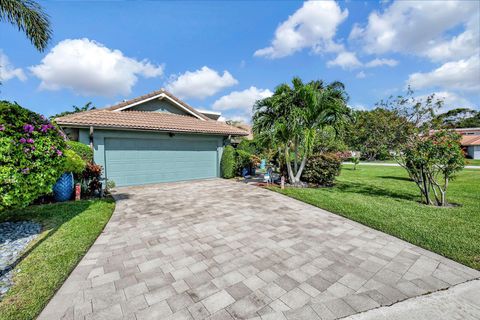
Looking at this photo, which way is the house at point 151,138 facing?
toward the camera

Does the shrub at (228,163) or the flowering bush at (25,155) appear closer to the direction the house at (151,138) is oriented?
the flowering bush

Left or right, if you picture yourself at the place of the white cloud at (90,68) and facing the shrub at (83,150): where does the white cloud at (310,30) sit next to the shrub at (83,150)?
left

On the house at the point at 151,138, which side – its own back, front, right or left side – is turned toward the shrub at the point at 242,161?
left

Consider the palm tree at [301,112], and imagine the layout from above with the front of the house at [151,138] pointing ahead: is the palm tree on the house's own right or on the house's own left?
on the house's own left

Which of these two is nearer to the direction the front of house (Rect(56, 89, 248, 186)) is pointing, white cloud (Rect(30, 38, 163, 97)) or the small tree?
the small tree

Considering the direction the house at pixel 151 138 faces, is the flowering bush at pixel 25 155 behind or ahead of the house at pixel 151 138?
ahead

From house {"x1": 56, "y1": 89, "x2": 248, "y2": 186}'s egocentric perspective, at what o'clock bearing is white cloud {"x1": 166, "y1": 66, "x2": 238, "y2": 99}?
The white cloud is roughly at 7 o'clock from the house.

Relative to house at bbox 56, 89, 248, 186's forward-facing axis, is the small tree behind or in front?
in front
